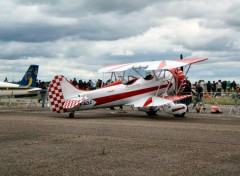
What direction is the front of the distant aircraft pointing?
to the viewer's left

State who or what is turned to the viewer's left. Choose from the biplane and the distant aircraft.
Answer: the distant aircraft

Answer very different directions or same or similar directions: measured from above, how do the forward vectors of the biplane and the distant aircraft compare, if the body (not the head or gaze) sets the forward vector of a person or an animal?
very different directions

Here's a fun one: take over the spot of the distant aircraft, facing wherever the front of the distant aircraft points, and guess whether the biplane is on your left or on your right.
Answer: on your left

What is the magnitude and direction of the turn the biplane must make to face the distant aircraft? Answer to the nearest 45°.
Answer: approximately 90° to its left

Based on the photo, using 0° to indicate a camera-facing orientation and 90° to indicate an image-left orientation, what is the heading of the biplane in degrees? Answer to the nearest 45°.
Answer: approximately 225°

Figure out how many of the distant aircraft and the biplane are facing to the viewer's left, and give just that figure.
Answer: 1
